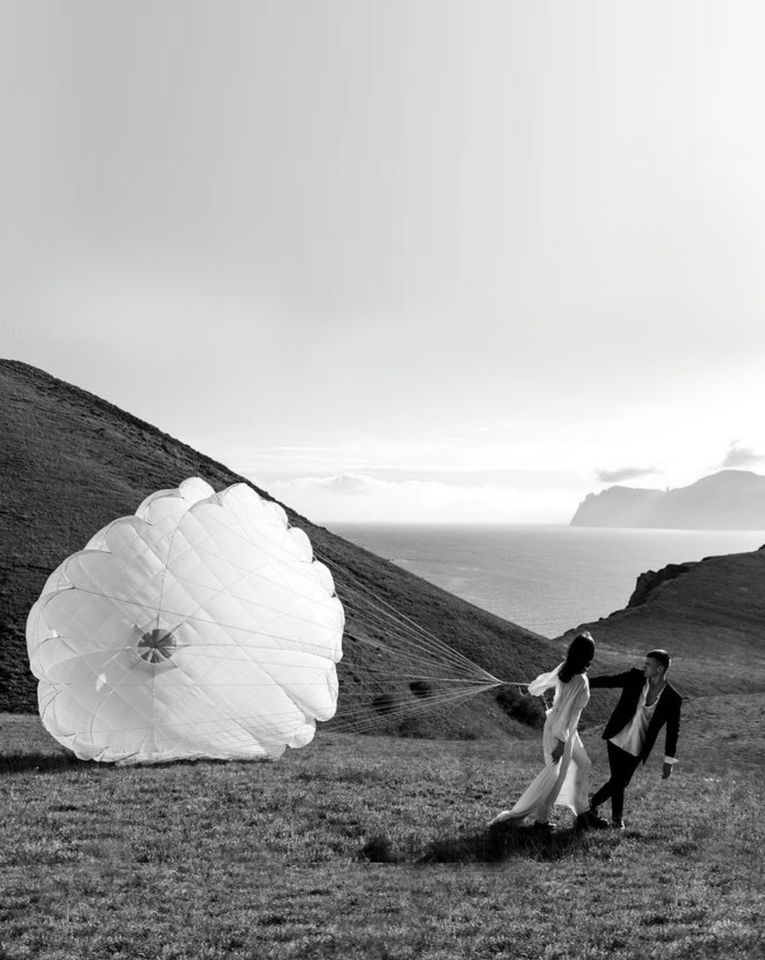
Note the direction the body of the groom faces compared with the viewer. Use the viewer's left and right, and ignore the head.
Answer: facing the viewer and to the left of the viewer

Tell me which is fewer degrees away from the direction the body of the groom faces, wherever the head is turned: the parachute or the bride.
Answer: the bride

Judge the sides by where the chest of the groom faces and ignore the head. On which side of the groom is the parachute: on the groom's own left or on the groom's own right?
on the groom's own right

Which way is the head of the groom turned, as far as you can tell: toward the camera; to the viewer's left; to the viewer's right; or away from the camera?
to the viewer's left

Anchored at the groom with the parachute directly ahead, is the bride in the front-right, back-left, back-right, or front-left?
front-left
